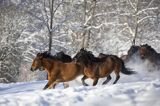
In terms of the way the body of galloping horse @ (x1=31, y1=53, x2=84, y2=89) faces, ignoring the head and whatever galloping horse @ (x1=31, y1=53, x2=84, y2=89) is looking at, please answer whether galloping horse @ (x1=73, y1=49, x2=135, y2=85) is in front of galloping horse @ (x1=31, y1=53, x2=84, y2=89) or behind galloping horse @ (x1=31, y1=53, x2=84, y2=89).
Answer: behind

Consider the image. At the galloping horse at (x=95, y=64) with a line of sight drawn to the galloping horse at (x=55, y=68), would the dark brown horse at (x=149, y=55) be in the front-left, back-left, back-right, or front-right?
back-right

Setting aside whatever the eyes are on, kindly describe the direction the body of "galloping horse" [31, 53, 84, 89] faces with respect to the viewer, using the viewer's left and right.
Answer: facing to the left of the viewer

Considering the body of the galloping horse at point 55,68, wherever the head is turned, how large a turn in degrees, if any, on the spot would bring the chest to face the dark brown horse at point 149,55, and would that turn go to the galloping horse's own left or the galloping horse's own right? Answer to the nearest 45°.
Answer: approximately 135° to the galloping horse's own right
